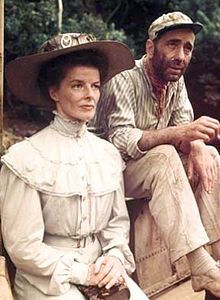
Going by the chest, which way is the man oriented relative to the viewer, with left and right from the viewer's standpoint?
facing the viewer and to the right of the viewer
